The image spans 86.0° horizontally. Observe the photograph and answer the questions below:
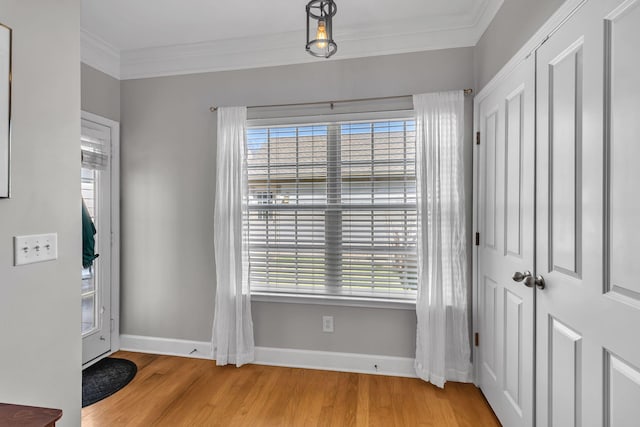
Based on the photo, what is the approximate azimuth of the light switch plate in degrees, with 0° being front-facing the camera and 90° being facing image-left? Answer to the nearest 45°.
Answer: approximately 315°

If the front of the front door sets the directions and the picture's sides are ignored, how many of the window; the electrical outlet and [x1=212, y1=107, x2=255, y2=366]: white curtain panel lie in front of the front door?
3

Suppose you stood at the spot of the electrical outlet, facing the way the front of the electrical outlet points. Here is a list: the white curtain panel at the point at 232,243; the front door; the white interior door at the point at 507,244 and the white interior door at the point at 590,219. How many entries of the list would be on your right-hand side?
2

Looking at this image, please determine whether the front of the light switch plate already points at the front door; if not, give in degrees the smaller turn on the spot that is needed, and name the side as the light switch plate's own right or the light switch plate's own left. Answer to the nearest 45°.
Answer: approximately 135° to the light switch plate's own left

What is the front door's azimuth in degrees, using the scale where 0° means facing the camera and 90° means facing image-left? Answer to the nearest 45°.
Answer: approximately 315°

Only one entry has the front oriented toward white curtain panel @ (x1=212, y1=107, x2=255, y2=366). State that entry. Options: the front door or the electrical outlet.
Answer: the front door

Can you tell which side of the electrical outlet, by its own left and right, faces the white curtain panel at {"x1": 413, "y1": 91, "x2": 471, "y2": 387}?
left

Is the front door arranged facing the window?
yes
